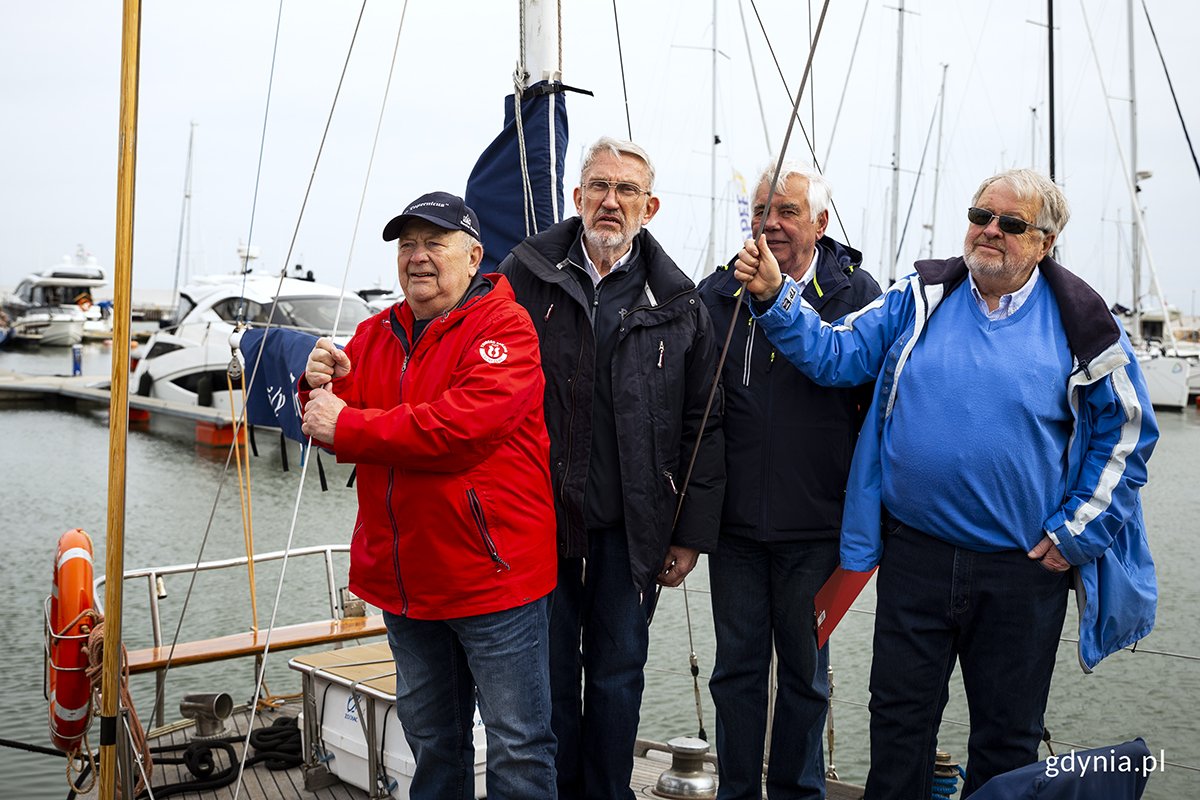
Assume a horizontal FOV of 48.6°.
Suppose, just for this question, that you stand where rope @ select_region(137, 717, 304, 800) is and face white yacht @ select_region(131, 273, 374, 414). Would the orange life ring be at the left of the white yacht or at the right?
left

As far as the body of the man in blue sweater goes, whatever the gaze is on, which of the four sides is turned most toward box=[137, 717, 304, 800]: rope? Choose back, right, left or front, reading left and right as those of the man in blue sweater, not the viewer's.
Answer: right

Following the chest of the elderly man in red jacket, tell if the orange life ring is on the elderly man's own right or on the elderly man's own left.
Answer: on the elderly man's own right

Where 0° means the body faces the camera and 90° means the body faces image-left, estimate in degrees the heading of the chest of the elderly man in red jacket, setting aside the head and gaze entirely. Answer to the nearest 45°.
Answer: approximately 45°

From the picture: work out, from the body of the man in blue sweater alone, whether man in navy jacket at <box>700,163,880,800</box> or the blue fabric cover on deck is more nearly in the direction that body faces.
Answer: the blue fabric cover on deck

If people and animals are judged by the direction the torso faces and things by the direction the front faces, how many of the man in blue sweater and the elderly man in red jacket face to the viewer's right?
0

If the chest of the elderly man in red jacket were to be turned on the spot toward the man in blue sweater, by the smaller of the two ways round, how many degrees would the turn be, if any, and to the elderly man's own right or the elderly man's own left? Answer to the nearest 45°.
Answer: approximately 135° to the elderly man's own left
